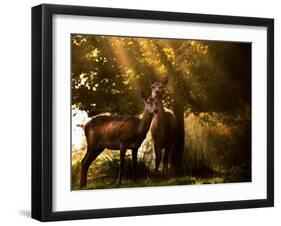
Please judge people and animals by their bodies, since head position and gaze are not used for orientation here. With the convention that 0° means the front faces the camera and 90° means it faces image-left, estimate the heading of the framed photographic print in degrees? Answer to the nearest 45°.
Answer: approximately 315°
